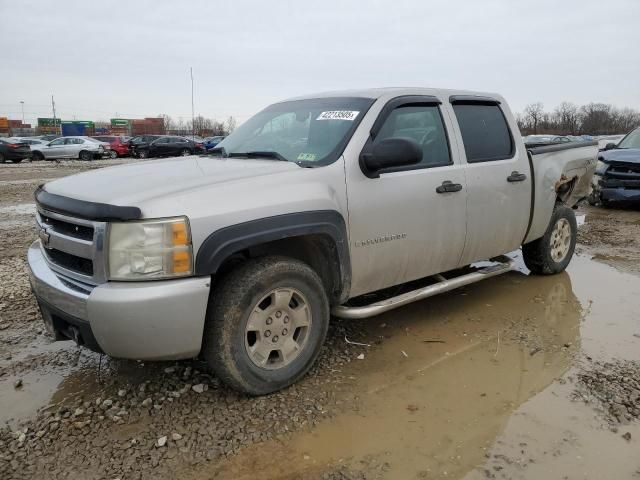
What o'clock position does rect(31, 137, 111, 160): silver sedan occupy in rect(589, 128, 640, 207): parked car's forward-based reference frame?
The silver sedan is roughly at 2 o'clock from the parked car.

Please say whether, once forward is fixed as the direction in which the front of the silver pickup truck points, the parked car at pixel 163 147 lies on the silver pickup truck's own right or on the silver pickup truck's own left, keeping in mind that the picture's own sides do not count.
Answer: on the silver pickup truck's own right

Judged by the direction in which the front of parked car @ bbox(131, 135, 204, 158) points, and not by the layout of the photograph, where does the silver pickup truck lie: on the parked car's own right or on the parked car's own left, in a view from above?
on the parked car's own left

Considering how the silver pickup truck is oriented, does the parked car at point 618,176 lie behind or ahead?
behind

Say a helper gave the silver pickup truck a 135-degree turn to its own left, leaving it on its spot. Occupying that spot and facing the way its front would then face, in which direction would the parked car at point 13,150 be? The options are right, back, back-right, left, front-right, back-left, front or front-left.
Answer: back-left

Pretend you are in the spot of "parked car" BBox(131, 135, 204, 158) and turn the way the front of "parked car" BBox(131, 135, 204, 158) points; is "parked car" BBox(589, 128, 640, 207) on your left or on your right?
on your left

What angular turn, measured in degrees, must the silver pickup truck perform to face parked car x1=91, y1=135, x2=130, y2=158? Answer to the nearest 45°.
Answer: approximately 135° to its right

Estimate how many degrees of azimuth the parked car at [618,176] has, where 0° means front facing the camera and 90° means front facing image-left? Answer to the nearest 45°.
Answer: approximately 45°

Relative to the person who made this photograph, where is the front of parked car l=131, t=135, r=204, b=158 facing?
facing to the left of the viewer
